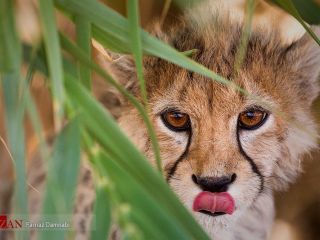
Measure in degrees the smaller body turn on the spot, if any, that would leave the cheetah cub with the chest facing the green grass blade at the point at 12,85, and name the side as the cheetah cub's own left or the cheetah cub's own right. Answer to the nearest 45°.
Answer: approximately 45° to the cheetah cub's own right

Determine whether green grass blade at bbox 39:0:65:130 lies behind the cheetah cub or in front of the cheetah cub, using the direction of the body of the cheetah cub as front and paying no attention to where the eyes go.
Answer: in front

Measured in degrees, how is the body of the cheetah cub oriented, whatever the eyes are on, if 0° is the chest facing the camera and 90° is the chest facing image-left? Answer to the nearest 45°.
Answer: approximately 0°

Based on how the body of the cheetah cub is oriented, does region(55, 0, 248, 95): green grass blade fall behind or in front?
in front
